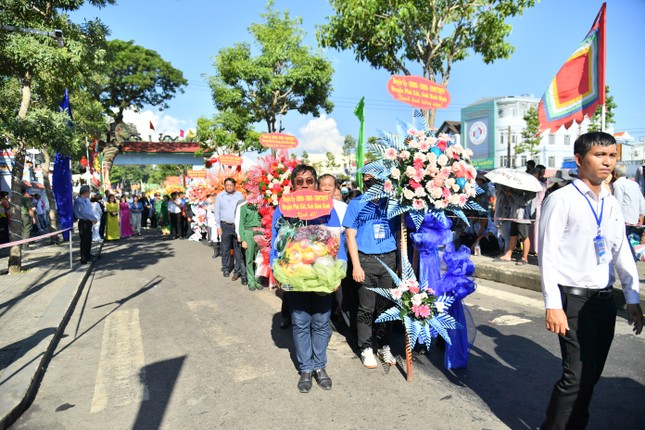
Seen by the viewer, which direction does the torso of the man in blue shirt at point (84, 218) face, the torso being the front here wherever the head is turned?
to the viewer's right

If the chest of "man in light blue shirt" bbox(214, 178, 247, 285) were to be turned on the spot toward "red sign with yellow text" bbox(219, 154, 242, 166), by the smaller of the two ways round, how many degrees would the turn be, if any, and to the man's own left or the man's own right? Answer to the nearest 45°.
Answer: approximately 180°

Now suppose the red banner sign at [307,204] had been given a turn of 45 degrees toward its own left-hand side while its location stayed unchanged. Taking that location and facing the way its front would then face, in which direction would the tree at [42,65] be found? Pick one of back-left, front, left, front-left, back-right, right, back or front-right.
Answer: back

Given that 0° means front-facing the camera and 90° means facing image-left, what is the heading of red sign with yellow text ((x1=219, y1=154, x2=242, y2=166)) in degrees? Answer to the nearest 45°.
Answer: approximately 0°

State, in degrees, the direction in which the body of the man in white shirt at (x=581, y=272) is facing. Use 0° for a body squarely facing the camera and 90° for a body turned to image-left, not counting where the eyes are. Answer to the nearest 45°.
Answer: approximately 315°

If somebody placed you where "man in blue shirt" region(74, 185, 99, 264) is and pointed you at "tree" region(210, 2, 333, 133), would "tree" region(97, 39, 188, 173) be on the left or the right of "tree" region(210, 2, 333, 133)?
left
